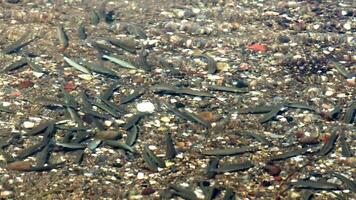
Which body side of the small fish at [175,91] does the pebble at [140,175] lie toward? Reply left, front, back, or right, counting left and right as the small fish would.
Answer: left

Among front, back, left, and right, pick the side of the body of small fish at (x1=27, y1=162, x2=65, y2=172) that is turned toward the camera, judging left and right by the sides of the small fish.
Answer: left

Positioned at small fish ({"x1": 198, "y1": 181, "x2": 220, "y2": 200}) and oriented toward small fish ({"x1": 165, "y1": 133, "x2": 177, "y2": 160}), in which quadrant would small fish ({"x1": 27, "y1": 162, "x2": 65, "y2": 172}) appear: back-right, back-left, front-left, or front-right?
front-left

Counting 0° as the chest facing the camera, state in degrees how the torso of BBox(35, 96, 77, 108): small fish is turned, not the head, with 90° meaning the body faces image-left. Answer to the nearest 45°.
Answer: approximately 90°

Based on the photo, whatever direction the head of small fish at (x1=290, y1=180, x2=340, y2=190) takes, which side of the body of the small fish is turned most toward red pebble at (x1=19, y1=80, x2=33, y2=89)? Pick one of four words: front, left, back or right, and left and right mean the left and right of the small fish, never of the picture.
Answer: front

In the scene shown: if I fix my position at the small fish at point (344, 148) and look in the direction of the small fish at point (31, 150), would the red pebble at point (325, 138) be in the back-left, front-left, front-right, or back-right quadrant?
front-right

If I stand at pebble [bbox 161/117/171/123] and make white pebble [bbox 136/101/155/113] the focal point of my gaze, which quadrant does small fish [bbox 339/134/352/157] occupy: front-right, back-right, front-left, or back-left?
back-right

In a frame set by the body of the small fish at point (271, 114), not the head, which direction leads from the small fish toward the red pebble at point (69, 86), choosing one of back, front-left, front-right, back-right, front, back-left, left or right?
front-right
